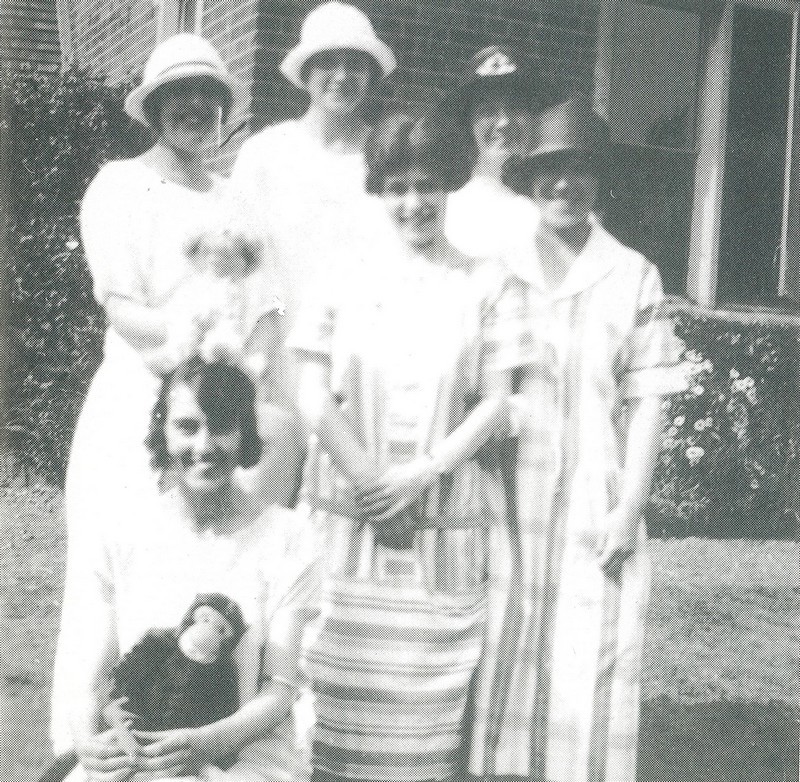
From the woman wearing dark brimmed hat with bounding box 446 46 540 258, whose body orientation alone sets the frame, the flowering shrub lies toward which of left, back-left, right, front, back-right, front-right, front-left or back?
back-left

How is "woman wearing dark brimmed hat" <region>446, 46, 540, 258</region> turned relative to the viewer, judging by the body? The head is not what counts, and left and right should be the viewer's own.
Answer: facing the viewer

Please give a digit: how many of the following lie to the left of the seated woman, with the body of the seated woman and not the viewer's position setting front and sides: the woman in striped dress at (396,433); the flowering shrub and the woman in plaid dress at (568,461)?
3

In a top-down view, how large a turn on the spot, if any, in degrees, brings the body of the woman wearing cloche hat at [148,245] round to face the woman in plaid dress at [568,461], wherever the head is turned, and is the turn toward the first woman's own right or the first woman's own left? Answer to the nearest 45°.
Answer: approximately 45° to the first woman's own left

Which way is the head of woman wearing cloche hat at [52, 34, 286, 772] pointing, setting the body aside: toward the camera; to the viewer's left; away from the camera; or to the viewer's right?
toward the camera

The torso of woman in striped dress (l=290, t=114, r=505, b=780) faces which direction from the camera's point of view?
toward the camera

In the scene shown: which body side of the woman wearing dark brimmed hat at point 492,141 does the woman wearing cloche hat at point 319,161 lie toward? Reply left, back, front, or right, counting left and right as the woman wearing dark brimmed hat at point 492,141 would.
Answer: right

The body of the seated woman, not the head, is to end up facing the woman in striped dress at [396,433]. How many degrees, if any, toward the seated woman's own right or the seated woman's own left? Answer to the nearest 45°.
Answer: approximately 90° to the seated woman's own left

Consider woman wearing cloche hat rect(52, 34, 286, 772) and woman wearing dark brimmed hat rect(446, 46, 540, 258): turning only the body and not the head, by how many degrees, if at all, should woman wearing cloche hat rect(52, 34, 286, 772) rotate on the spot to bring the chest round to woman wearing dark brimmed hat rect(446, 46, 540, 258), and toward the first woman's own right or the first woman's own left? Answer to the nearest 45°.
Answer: approximately 45° to the first woman's own left

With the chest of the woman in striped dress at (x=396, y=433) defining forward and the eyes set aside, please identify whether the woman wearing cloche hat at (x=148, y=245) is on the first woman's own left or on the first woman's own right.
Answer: on the first woman's own right

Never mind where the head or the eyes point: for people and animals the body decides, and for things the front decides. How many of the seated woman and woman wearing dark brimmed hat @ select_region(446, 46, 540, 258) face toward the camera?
2
